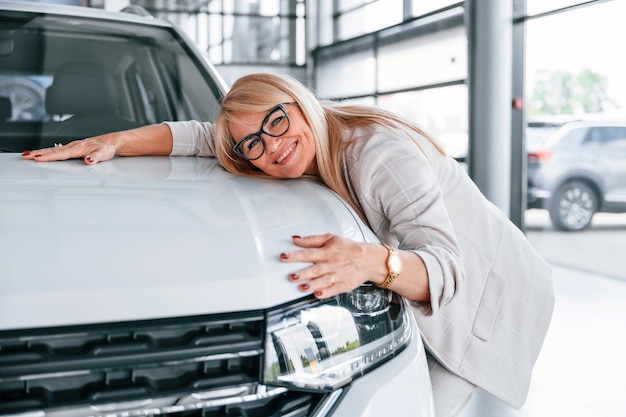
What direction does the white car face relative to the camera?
toward the camera

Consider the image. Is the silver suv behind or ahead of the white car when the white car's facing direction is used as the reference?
behind
